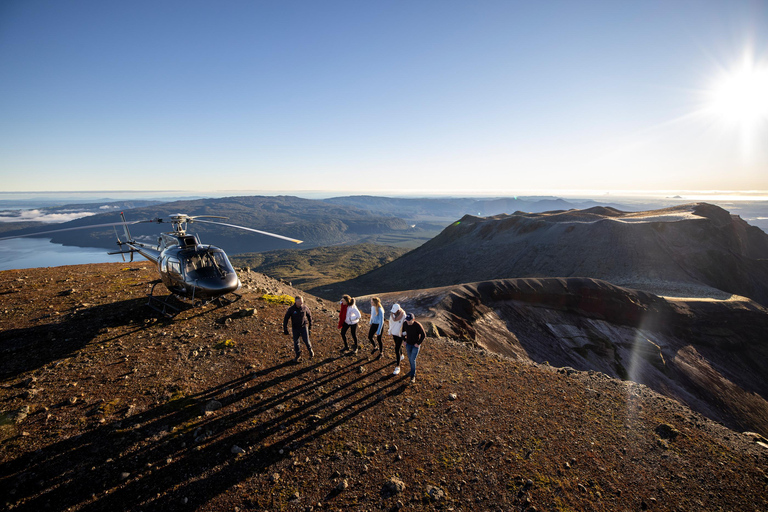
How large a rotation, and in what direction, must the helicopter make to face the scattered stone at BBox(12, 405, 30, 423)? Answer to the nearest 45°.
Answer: approximately 90° to its right

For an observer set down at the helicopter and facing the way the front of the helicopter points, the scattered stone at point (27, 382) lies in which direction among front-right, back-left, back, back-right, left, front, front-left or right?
right

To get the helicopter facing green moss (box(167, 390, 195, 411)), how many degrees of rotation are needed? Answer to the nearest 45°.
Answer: approximately 45° to its right

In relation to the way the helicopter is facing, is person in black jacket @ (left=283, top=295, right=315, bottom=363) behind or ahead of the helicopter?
ahead

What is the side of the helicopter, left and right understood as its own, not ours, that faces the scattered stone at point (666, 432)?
front

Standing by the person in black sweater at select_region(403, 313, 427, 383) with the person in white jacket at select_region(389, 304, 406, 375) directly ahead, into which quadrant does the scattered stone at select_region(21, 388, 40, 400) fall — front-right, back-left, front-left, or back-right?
front-left

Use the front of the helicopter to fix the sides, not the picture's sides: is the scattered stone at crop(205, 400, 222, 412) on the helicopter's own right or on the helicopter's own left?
on the helicopter's own right

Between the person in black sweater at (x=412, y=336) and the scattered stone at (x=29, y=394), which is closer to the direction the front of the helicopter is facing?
the person in black sweater

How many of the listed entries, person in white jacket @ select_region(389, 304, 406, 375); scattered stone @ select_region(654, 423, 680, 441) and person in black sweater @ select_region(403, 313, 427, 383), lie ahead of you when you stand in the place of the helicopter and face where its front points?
3

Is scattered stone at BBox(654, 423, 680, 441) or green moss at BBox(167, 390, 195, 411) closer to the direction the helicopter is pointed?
the scattered stone

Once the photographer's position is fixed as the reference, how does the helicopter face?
facing the viewer and to the right of the viewer

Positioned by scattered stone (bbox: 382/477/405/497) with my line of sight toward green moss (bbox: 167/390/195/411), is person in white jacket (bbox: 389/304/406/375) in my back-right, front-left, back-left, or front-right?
front-right

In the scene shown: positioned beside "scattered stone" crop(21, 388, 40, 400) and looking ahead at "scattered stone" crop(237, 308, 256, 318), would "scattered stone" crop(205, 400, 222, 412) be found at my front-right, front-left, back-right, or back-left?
front-right
